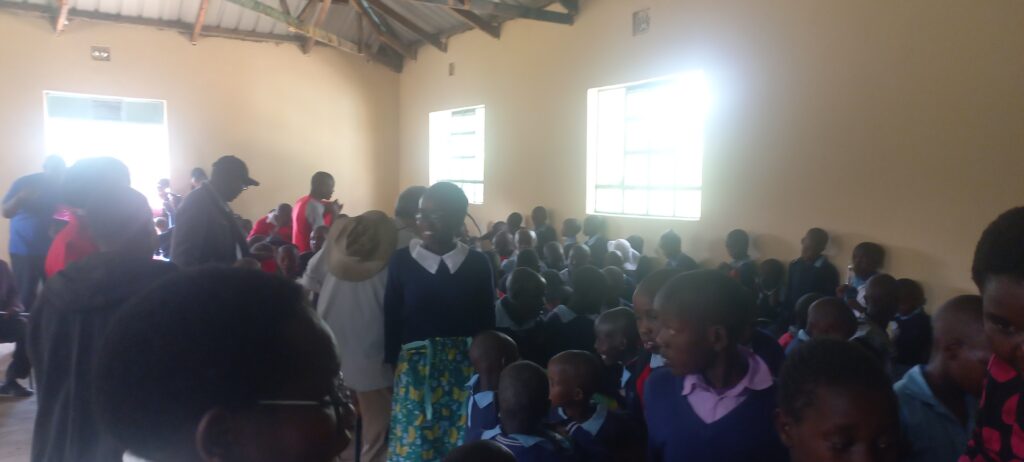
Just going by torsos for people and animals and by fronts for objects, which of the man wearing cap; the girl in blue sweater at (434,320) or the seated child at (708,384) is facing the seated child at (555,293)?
the man wearing cap

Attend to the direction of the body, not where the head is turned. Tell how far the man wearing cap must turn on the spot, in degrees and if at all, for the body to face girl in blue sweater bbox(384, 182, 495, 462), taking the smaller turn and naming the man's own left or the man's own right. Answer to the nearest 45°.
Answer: approximately 45° to the man's own right

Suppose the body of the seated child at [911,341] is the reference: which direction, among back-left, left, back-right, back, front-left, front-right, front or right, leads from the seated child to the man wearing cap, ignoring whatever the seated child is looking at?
front-left

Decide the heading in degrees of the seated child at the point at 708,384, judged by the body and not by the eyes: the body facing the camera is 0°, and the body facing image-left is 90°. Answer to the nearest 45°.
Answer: approximately 45°

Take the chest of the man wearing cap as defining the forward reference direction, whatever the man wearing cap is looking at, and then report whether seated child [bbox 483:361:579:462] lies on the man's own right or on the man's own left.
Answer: on the man's own right

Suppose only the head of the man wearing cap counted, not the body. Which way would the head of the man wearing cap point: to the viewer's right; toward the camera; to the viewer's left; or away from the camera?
to the viewer's right

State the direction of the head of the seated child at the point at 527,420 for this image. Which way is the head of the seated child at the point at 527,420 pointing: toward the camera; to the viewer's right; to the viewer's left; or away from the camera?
away from the camera

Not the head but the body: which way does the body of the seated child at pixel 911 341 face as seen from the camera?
to the viewer's left

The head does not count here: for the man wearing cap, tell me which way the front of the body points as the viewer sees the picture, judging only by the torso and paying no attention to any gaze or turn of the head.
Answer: to the viewer's right
